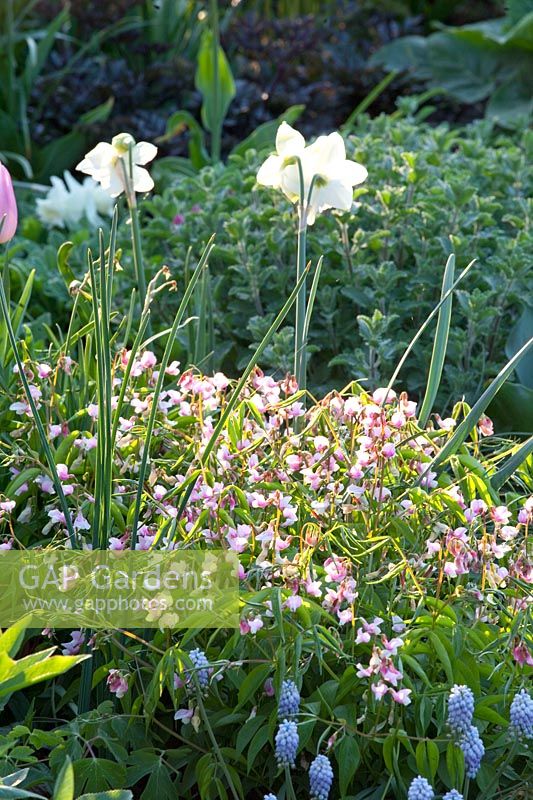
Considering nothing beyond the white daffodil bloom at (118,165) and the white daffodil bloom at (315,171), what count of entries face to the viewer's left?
0
